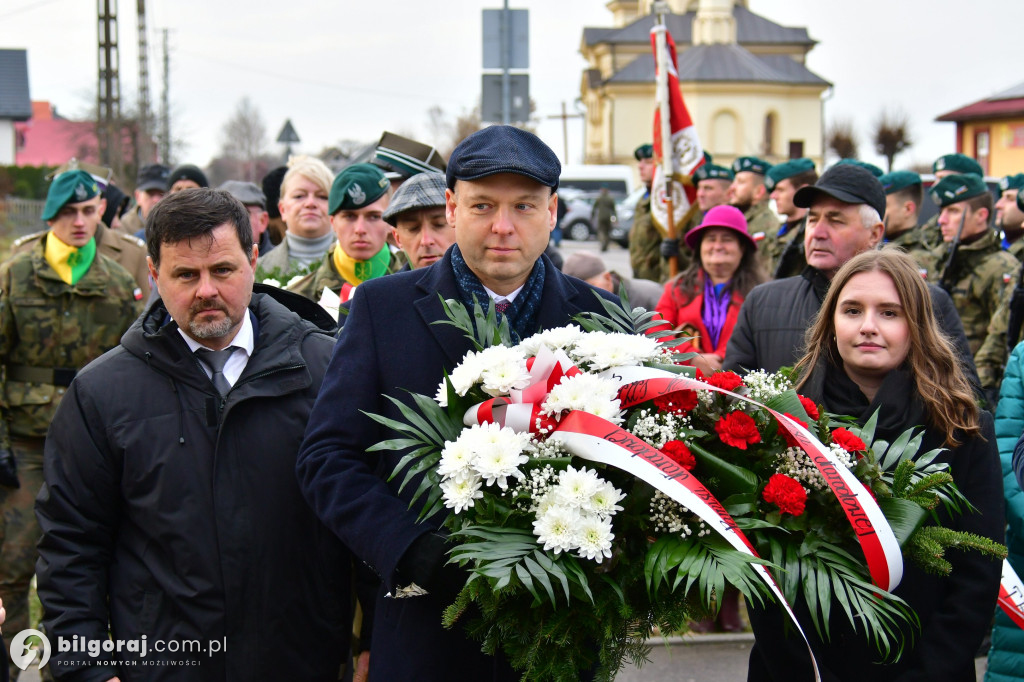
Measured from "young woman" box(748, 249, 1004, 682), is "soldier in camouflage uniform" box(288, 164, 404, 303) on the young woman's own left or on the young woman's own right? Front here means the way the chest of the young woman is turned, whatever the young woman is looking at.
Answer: on the young woman's own right

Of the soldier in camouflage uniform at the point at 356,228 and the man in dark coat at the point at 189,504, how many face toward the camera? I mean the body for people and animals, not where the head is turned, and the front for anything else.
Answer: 2

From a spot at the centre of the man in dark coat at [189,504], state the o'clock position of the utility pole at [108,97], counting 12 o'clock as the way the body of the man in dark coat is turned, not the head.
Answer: The utility pole is roughly at 6 o'clock from the man in dark coat.

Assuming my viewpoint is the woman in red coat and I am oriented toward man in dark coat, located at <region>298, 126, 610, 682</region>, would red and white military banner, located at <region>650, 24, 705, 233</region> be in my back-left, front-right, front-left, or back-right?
back-right

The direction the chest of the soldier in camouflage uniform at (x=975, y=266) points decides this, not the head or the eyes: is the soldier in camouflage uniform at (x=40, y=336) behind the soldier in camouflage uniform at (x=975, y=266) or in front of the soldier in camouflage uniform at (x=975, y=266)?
in front

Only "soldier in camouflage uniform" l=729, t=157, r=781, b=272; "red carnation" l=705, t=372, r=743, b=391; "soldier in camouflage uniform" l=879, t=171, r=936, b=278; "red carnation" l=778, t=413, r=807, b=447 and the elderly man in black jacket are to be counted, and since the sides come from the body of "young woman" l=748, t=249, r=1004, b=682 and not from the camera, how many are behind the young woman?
3

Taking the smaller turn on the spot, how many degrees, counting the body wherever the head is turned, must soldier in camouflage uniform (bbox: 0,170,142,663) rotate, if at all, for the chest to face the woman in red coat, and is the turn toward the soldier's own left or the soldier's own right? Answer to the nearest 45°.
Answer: approximately 90° to the soldier's own left

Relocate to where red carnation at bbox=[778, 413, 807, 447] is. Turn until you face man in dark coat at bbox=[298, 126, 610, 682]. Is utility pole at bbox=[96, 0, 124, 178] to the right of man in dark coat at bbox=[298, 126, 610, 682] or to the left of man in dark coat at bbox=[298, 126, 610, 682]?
right
